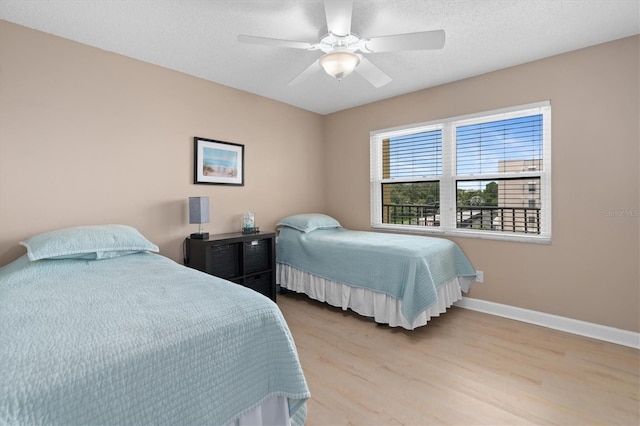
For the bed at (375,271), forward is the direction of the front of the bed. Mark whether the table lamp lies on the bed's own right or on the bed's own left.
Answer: on the bed's own right

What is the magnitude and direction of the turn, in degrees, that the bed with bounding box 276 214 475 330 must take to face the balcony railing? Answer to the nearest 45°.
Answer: approximately 90° to its left

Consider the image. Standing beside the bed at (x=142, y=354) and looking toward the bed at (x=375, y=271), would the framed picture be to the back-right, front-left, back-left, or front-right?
front-left

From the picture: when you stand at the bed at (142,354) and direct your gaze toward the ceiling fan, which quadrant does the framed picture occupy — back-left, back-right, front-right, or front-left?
front-left

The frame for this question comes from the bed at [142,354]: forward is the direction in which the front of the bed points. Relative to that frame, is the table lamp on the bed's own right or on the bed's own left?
on the bed's own left

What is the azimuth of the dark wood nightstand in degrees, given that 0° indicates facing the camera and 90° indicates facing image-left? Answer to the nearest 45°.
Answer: approximately 315°

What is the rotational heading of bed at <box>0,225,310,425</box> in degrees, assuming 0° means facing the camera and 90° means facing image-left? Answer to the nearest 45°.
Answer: approximately 315°

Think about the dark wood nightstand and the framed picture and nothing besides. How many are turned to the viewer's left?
0

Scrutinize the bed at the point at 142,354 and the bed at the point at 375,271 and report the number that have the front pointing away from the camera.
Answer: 0

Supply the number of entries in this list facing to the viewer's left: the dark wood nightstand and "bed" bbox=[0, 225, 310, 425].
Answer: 0

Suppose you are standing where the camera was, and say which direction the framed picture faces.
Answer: facing the viewer and to the right of the viewer

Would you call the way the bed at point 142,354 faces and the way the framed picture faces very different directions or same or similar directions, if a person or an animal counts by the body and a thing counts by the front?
same or similar directions
